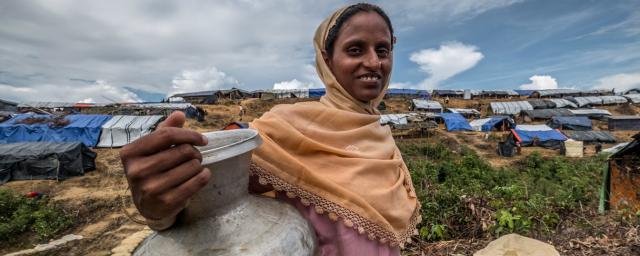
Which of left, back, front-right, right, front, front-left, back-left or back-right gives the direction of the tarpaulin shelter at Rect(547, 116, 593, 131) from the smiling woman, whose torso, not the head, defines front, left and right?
left

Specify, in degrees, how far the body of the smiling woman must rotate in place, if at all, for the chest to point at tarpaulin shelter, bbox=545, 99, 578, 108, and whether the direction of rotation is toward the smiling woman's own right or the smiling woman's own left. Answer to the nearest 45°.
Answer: approximately 90° to the smiling woman's own left

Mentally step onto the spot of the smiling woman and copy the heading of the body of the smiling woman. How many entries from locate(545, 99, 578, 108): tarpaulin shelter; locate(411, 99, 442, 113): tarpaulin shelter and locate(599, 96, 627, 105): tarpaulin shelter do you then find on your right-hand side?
0

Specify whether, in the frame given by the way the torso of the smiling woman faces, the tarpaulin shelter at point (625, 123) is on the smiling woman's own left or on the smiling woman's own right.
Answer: on the smiling woman's own left

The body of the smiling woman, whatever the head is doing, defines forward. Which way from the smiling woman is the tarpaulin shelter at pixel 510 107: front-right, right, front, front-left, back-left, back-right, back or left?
left

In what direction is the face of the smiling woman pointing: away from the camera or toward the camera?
toward the camera

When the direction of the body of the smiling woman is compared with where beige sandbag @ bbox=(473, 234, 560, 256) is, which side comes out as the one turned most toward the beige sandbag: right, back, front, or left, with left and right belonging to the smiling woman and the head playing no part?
left

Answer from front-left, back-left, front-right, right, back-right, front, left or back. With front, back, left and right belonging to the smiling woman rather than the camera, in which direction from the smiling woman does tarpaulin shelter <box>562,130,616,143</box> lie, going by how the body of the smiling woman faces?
left

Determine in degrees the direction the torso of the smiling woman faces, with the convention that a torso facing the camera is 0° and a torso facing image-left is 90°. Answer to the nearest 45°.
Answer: approximately 315°

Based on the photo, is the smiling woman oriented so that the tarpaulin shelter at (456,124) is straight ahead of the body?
no

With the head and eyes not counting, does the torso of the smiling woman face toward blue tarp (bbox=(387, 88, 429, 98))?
no

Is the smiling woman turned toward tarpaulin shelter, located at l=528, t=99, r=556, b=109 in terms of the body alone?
no

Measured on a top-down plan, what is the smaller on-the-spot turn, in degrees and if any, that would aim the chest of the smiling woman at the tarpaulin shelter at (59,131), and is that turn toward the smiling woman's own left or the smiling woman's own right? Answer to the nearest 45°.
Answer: approximately 180°

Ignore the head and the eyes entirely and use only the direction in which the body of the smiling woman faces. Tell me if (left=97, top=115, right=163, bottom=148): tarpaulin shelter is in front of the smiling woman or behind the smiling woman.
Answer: behind
